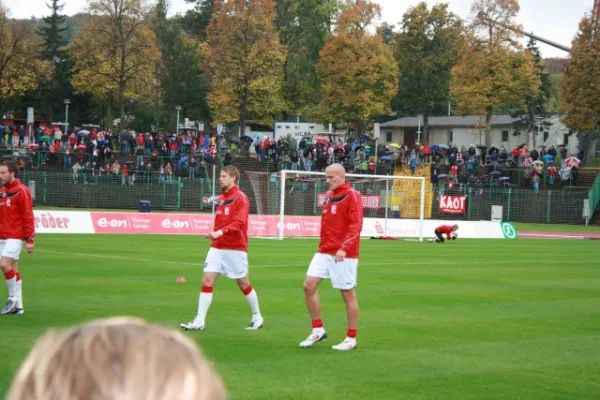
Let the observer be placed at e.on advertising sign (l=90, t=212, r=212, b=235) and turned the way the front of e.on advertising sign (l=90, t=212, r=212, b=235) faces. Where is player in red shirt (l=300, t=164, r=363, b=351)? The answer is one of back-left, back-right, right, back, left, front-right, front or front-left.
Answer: front

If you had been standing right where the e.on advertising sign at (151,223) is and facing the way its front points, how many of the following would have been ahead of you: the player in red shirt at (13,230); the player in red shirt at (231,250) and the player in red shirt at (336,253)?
3

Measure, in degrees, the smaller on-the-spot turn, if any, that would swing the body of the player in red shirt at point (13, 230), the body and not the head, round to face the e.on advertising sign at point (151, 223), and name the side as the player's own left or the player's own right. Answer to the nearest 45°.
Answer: approximately 135° to the player's own right

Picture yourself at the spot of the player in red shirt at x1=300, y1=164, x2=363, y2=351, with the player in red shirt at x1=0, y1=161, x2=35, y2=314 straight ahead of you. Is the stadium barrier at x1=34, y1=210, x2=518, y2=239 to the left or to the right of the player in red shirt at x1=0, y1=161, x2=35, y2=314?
right

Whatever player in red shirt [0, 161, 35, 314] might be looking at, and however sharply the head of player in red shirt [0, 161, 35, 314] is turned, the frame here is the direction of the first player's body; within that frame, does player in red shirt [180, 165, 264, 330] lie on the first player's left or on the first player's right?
on the first player's left

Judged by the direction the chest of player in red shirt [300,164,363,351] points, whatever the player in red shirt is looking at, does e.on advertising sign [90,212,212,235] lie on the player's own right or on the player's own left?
on the player's own right

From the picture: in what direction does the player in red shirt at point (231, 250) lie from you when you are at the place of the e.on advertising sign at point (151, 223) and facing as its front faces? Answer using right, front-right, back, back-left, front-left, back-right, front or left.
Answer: front

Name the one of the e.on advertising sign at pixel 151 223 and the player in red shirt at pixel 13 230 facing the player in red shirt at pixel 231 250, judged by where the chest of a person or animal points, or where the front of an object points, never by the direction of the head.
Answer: the e.on advertising sign
